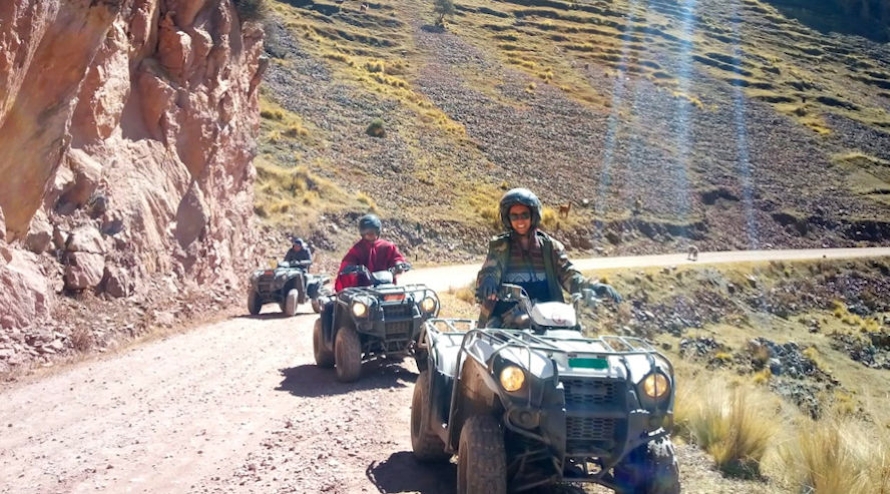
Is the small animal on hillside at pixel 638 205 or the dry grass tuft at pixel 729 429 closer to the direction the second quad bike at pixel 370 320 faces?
the dry grass tuft

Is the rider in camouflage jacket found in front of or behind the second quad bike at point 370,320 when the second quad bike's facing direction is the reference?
in front

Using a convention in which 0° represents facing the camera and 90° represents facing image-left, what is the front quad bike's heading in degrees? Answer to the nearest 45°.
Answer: approximately 315°

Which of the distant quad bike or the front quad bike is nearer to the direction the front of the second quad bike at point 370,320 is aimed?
the front quad bike

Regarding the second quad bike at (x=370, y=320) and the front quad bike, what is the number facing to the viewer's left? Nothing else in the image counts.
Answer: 0

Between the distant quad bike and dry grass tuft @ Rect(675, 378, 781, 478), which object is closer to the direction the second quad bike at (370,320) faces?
the dry grass tuft

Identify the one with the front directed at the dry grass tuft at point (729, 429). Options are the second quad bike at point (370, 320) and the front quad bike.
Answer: the second quad bike

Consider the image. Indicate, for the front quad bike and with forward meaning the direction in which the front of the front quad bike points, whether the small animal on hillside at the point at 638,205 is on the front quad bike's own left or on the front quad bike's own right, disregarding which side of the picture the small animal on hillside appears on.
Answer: on the front quad bike's own left

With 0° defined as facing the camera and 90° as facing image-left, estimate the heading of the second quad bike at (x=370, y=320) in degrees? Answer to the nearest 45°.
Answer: approximately 315°

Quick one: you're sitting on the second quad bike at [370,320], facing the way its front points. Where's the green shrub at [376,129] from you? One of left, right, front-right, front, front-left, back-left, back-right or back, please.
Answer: back-left

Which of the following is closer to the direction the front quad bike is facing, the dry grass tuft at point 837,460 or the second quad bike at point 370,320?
the dry grass tuft
